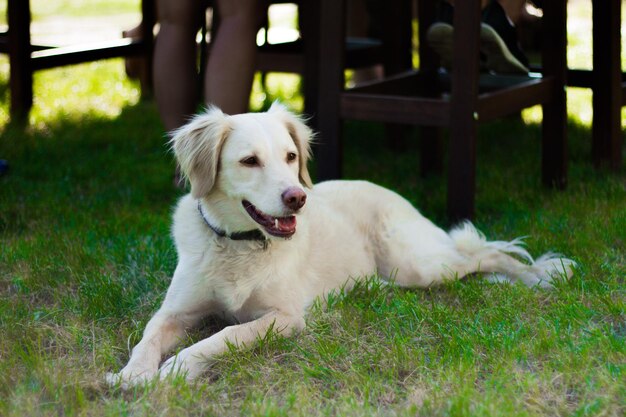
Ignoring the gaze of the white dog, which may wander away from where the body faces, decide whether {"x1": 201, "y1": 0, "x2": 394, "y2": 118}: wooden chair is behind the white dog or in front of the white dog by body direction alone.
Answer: behind

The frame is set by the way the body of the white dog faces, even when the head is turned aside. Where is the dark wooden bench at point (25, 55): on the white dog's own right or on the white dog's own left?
on the white dog's own right

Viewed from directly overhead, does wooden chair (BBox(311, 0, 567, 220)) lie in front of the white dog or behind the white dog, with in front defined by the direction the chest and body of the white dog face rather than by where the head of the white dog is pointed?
behind

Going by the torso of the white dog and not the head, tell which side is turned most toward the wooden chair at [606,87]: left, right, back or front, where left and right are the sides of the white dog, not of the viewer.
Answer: back

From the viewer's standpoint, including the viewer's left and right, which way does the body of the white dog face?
facing the viewer and to the left of the viewer

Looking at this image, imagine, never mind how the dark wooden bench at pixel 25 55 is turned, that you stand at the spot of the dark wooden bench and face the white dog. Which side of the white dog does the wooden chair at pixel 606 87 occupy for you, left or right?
left
